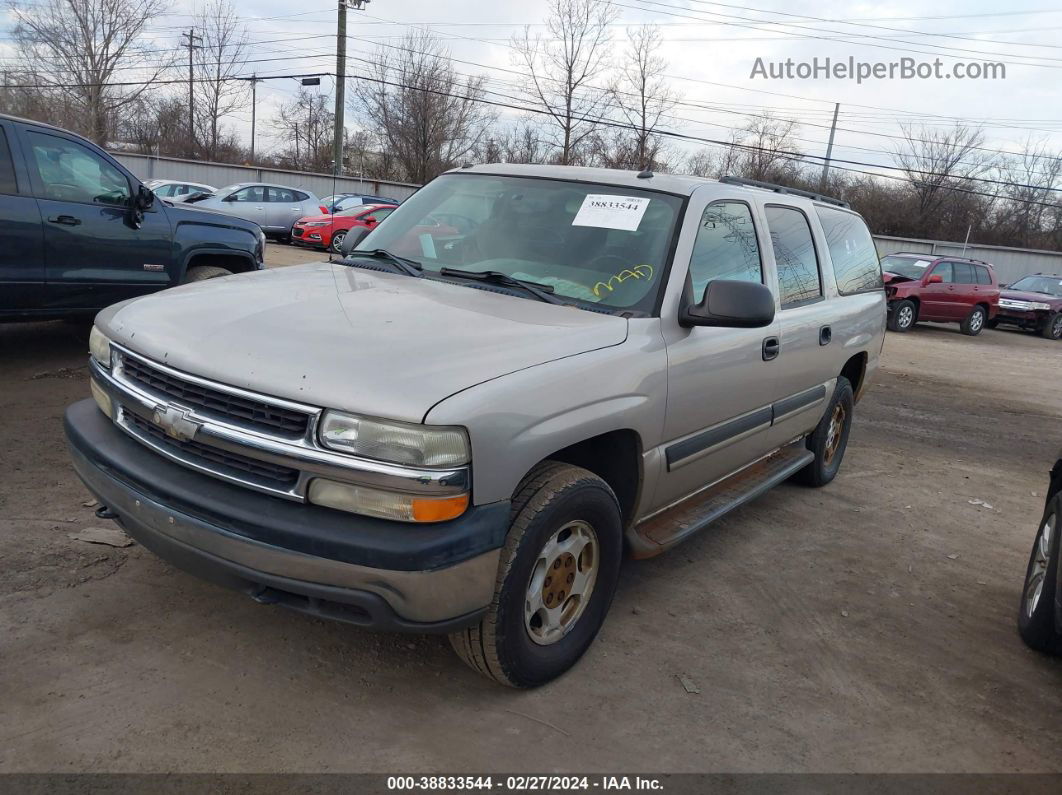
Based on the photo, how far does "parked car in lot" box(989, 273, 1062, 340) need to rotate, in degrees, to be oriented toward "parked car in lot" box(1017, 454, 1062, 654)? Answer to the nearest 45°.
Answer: approximately 45° to its left

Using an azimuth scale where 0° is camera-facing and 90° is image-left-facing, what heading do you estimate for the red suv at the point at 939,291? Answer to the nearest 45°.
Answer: approximately 45°

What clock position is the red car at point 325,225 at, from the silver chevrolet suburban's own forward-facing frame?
The red car is roughly at 4 o'clock from the silver chevrolet suburban.

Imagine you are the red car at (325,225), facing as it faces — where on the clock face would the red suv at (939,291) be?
The red suv is roughly at 8 o'clock from the red car.

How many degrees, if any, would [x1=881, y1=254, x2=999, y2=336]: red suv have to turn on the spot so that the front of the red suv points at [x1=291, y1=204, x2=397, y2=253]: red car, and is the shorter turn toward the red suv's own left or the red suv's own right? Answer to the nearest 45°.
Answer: approximately 45° to the red suv's own right

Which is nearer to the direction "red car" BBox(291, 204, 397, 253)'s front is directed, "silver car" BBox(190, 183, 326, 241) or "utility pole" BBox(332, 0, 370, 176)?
the silver car

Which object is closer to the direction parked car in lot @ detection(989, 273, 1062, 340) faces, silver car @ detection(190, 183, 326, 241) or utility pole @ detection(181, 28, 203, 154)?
the silver car

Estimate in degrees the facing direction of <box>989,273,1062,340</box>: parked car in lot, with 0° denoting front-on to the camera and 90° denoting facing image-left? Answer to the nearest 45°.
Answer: approximately 45°

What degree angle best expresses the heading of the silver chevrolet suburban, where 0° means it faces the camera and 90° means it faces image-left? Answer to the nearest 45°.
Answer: approximately 45°

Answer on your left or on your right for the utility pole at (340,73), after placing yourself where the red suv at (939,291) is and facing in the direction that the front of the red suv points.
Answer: on your right

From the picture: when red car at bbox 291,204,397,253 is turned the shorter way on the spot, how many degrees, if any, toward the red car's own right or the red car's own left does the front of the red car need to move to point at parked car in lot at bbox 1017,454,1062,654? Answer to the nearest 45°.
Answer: approximately 45° to the red car's own left
